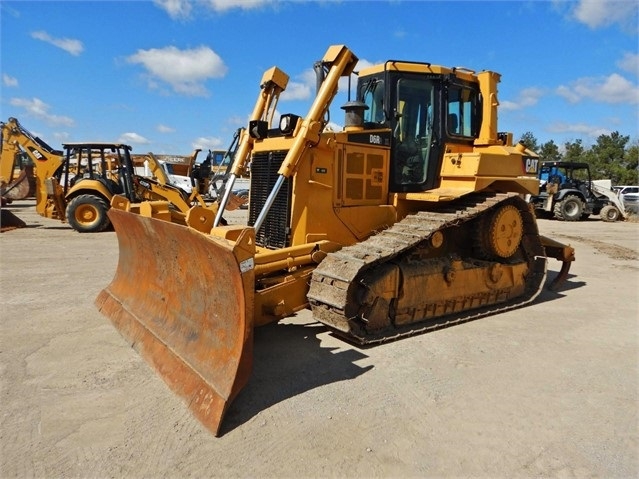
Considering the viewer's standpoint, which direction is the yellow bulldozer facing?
facing the viewer and to the left of the viewer

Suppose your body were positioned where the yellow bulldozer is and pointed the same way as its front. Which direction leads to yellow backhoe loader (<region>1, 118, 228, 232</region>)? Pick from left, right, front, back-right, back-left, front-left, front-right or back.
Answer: right

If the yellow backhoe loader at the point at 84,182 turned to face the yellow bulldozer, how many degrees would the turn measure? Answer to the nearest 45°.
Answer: approximately 90° to its right

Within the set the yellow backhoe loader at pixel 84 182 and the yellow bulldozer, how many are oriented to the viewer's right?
1

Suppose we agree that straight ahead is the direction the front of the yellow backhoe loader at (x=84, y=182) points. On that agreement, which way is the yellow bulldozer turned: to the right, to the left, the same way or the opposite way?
the opposite way

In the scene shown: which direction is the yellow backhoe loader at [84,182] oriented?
to the viewer's right
